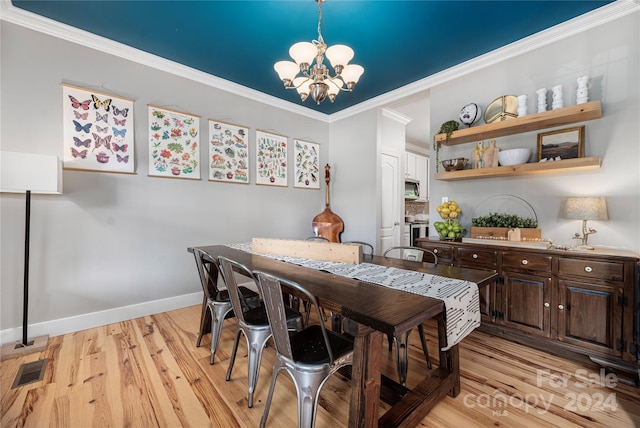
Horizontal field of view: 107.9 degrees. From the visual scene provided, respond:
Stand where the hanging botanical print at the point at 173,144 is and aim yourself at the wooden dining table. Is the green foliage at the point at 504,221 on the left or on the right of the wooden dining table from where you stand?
left

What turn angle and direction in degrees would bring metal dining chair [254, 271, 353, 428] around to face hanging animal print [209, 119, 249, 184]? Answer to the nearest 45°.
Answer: approximately 90° to its left

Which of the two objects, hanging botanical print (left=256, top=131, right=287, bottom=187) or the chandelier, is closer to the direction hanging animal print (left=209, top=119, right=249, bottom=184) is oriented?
the chandelier

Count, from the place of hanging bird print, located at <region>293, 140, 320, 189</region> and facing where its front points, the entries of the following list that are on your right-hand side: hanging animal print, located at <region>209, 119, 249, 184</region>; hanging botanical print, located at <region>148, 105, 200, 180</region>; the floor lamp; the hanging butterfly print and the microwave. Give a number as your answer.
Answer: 4

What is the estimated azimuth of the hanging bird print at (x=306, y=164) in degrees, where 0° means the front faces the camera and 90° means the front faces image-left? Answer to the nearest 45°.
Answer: approximately 315°

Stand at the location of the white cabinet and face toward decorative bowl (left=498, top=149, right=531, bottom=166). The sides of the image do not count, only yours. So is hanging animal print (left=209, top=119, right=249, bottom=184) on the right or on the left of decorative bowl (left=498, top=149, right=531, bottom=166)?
right

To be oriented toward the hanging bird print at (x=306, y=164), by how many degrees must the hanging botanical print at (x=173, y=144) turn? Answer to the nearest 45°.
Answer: approximately 45° to its left

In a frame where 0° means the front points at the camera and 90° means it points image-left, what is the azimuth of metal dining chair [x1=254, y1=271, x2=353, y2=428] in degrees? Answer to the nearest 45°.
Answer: approximately 225°

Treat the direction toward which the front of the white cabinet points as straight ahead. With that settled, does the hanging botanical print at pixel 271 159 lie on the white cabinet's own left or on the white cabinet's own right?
on the white cabinet's own right
